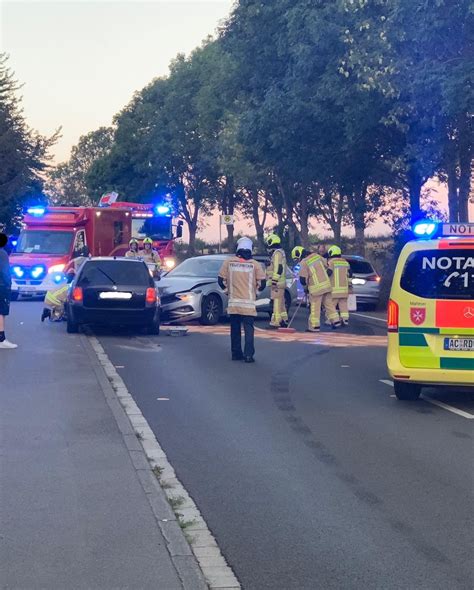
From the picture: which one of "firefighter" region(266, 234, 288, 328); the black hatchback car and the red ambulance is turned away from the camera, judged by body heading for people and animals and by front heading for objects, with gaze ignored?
the black hatchback car

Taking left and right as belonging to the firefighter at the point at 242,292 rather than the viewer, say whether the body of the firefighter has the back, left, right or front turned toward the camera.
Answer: back

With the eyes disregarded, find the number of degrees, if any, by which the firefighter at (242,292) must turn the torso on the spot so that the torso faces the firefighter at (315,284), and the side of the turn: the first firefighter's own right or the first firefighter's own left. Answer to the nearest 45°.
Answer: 0° — they already face them

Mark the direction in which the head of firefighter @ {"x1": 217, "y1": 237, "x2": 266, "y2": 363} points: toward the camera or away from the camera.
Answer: away from the camera

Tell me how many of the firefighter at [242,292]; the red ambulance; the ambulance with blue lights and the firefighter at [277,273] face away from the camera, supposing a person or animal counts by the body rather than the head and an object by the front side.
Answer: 2

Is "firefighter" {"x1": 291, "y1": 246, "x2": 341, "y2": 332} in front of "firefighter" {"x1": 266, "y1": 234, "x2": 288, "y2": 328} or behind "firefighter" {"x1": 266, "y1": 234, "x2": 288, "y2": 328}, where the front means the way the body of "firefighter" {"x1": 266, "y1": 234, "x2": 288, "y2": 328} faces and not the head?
behind

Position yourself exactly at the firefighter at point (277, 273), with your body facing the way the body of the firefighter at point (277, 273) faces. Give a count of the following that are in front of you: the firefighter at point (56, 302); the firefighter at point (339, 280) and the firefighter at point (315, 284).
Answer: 1

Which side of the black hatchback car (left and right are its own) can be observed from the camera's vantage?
back

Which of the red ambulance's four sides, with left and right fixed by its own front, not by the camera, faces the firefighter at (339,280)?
left
